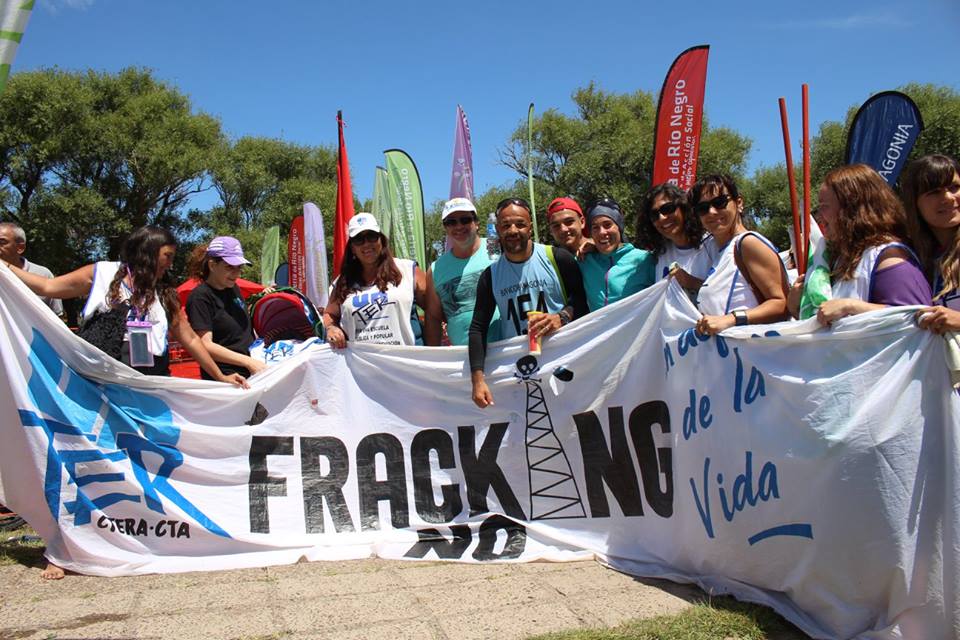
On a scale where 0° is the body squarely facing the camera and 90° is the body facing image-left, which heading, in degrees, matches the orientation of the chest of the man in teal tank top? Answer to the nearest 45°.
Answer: approximately 0°

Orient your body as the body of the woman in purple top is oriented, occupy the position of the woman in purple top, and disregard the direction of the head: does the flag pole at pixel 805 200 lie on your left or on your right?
on your right

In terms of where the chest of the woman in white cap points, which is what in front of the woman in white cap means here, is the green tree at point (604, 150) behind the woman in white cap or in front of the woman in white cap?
behind

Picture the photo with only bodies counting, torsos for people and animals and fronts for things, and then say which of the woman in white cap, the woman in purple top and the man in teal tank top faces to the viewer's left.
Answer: the woman in purple top

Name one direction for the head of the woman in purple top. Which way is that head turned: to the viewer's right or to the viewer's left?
to the viewer's left

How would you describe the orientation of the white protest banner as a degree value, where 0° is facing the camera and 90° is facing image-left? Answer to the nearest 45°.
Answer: approximately 0°

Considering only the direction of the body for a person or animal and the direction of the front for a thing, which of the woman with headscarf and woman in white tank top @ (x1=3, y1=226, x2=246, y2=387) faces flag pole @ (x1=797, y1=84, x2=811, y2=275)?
the woman in white tank top

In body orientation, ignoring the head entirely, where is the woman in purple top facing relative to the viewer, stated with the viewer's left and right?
facing to the left of the viewer

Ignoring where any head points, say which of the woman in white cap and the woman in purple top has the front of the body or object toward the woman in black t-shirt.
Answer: the woman in purple top

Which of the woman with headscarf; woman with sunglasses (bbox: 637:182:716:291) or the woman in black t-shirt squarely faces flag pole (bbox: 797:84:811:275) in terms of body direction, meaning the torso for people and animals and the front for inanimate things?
the woman in black t-shirt
